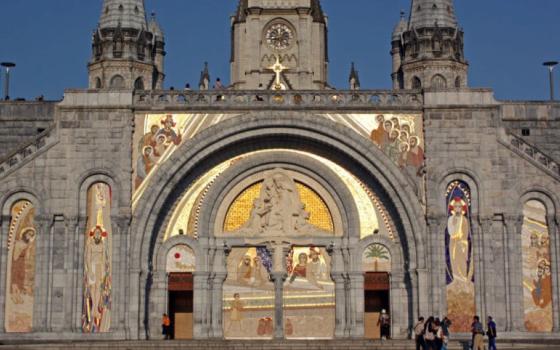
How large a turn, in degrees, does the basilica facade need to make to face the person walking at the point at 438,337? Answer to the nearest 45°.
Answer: approximately 45° to its left

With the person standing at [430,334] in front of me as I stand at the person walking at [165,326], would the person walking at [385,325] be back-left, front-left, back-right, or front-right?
front-left

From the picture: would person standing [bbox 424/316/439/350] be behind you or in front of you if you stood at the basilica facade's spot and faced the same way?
in front

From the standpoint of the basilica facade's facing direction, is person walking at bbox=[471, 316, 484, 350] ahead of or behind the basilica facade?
ahead

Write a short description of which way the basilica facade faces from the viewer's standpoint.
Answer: facing the viewer
